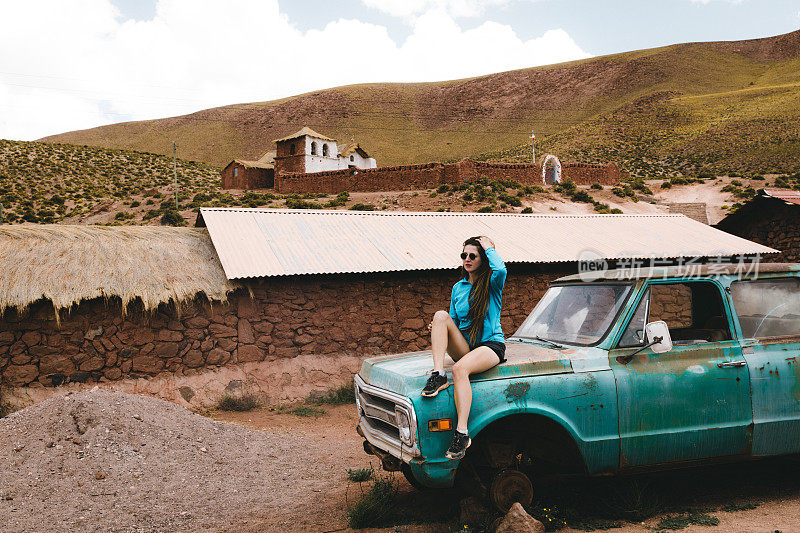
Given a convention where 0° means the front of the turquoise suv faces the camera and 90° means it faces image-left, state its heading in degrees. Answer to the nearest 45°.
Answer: approximately 45°

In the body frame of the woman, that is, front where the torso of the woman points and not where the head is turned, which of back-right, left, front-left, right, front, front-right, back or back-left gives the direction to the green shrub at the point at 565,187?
back-right

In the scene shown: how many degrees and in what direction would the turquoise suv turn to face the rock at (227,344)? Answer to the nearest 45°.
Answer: approximately 90° to its right

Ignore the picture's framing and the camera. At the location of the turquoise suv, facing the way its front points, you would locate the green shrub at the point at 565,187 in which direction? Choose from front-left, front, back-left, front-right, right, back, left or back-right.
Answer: back-right

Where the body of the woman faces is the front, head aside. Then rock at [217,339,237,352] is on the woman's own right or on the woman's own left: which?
on the woman's own right

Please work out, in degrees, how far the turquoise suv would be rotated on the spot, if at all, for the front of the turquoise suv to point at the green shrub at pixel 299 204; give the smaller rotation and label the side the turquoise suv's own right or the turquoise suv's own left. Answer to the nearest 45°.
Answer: approximately 90° to the turquoise suv's own right

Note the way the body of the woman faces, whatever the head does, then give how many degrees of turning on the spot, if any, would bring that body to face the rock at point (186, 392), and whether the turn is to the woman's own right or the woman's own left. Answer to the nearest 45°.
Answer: approximately 90° to the woman's own right
